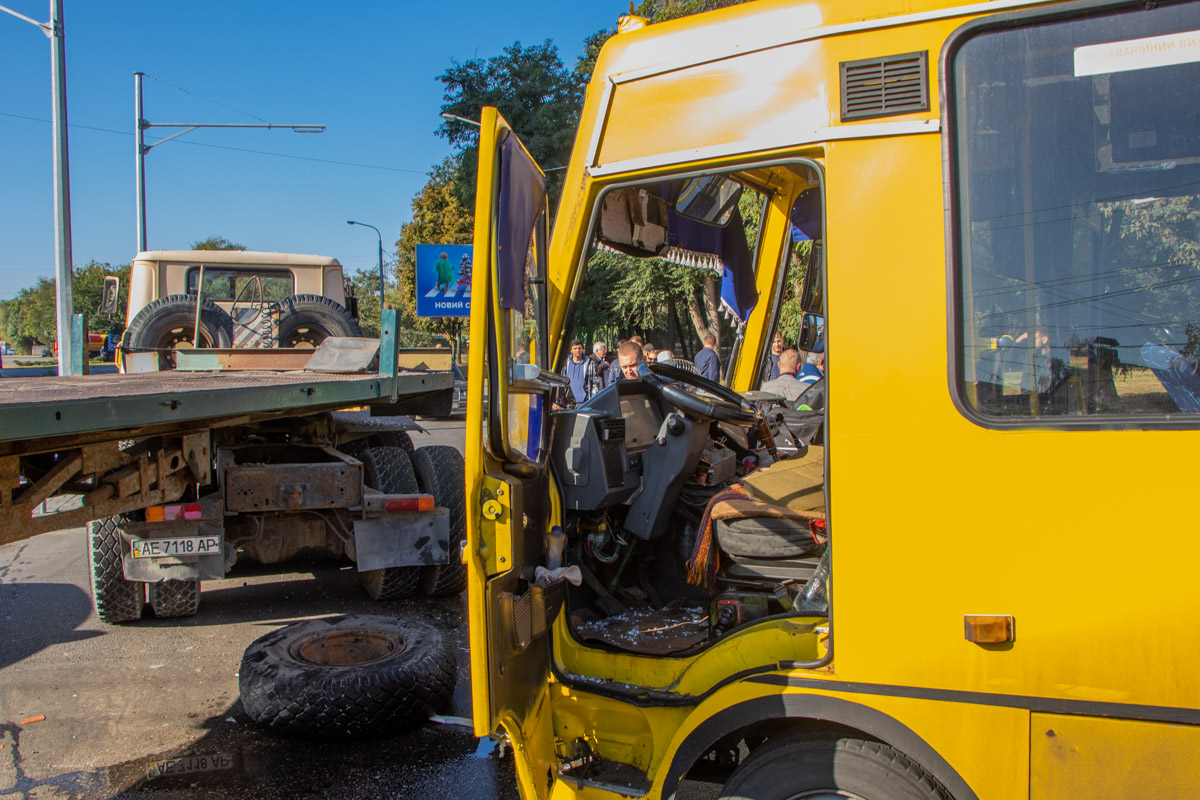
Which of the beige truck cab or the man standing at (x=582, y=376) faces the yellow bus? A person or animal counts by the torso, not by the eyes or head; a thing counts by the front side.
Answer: the man standing

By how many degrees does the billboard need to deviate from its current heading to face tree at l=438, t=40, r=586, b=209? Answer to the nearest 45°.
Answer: approximately 180°

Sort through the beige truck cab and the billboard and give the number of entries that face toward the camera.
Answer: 1

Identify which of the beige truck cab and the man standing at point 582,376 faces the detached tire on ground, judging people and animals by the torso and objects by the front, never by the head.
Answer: the man standing

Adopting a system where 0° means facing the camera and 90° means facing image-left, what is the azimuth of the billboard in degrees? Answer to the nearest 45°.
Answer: approximately 0°

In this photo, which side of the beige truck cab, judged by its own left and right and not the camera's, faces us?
back

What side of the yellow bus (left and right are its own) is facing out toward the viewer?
left
